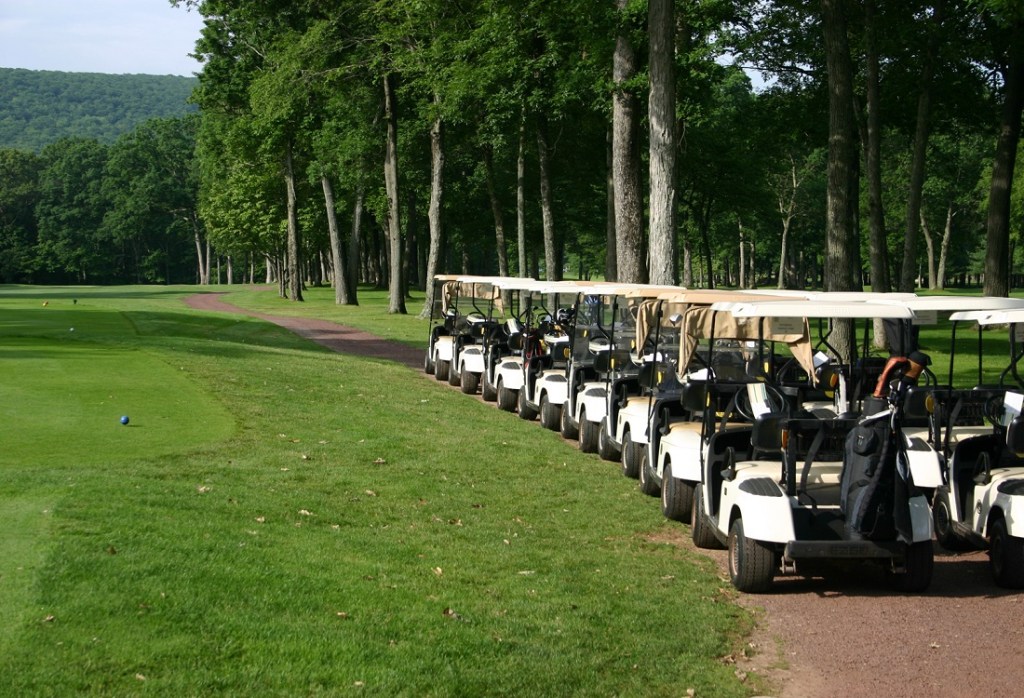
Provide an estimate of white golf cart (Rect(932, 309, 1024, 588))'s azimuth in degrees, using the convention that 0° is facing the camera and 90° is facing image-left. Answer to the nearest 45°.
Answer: approximately 135°

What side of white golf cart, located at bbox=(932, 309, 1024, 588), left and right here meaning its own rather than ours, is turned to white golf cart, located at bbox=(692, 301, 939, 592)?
left

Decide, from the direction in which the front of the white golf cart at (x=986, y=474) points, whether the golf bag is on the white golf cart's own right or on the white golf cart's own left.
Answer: on the white golf cart's own left
